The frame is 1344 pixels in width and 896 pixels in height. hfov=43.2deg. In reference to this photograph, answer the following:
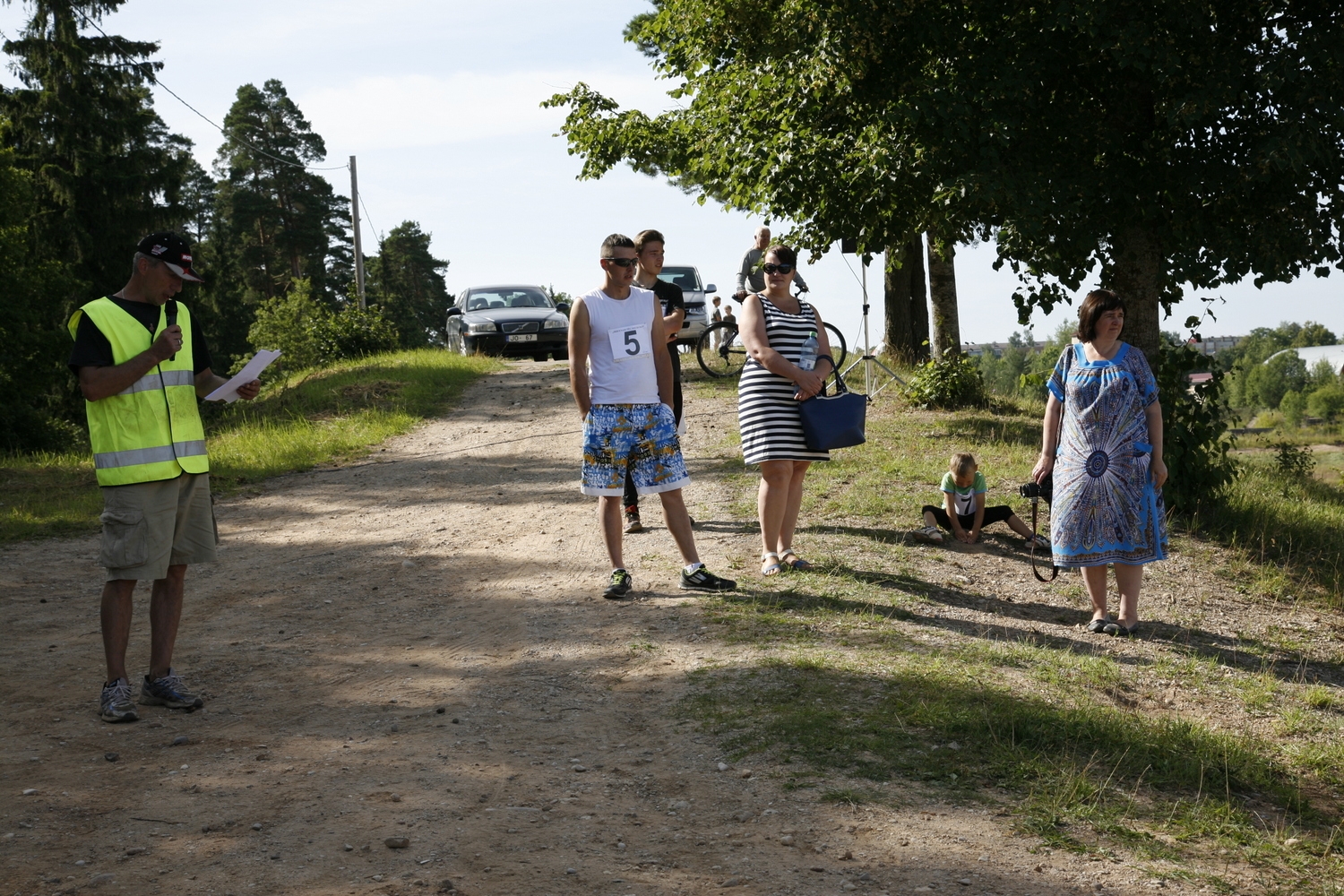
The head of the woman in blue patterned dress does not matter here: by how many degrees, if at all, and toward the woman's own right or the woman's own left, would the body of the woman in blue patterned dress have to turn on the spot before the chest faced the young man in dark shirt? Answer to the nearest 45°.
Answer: approximately 90° to the woman's own right

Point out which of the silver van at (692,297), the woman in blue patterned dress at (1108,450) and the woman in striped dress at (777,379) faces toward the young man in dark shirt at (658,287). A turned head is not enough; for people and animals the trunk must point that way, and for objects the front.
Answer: the silver van

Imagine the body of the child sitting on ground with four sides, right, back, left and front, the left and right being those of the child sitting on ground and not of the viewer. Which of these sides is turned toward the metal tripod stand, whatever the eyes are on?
back

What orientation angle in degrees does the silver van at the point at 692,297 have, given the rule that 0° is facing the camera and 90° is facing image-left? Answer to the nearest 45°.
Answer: approximately 0°

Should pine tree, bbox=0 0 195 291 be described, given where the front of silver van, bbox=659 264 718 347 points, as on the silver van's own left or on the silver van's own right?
on the silver van's own right

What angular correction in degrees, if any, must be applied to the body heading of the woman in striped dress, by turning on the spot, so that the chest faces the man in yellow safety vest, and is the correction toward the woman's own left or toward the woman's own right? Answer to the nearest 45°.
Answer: approximately 90° to the woman's own right

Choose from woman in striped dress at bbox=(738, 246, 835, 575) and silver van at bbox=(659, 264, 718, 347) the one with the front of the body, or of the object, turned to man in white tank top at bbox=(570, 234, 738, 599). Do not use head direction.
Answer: the silver van
